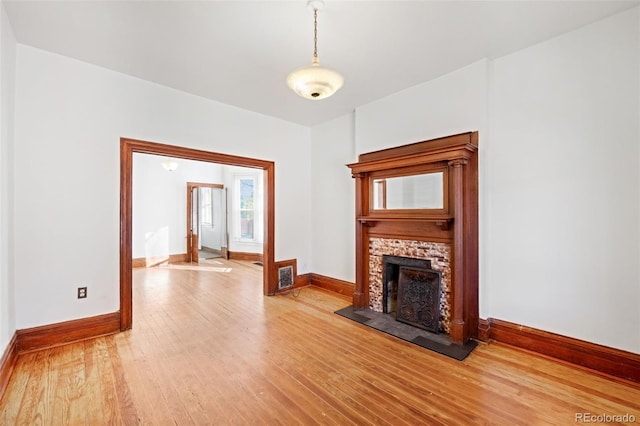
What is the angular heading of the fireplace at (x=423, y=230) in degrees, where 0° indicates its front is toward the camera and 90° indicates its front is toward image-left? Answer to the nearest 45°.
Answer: approximately 45°

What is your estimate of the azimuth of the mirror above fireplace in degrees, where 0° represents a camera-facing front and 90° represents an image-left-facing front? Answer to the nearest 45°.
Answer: approximately 45°

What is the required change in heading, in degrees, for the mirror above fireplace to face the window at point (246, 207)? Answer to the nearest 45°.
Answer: approximately 90° to its right

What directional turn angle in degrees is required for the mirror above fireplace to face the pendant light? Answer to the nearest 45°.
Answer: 0° — it already faces it
